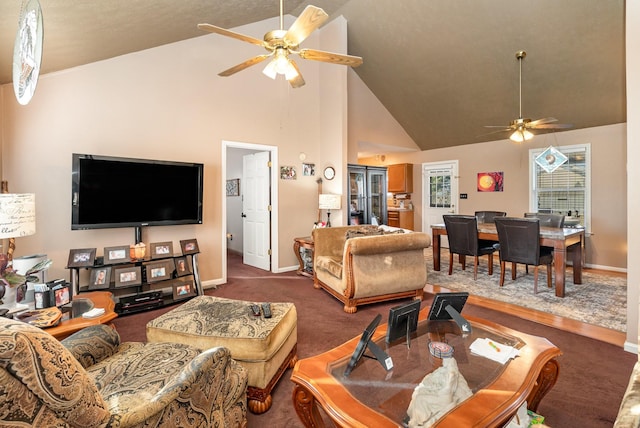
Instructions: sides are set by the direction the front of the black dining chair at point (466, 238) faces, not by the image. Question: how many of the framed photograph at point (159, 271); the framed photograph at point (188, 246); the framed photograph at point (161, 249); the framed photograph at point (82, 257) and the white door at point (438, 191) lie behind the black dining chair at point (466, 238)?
4

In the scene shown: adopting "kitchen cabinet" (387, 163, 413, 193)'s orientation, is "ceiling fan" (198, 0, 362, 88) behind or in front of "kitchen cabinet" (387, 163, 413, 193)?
in front

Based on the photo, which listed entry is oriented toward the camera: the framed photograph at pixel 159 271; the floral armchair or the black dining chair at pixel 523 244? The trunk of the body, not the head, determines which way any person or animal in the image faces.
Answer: the framed photograph

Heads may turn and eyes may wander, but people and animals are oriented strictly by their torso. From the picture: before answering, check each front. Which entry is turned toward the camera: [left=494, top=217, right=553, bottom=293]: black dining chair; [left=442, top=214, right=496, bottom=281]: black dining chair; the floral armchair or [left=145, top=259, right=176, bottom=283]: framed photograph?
the framed photograph

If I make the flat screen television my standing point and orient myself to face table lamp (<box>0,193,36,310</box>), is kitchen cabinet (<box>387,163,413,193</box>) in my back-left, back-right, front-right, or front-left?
back-left

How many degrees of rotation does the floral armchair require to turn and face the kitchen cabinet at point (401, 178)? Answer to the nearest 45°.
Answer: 0° — it already faces it

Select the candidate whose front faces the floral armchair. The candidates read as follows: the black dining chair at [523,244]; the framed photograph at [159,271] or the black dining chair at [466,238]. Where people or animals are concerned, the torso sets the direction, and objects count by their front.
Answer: the framed photograph

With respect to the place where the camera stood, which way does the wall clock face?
facing the viewer and to the left of the viewer

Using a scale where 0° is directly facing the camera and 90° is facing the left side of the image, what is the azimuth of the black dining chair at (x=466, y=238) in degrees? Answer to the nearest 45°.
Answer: approximately 225°

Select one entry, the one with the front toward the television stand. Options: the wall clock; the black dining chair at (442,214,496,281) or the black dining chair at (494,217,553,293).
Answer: the wall clock

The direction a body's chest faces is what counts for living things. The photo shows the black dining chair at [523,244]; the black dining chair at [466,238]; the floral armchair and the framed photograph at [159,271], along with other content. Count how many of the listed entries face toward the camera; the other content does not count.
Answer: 1

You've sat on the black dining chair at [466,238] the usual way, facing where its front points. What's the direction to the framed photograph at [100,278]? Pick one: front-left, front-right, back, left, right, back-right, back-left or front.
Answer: back
